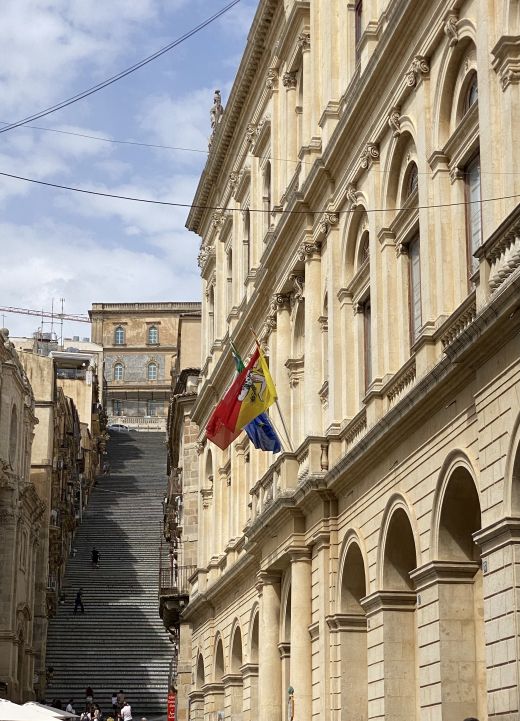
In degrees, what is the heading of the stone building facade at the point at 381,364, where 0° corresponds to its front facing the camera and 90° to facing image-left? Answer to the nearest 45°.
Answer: approximately 45°
